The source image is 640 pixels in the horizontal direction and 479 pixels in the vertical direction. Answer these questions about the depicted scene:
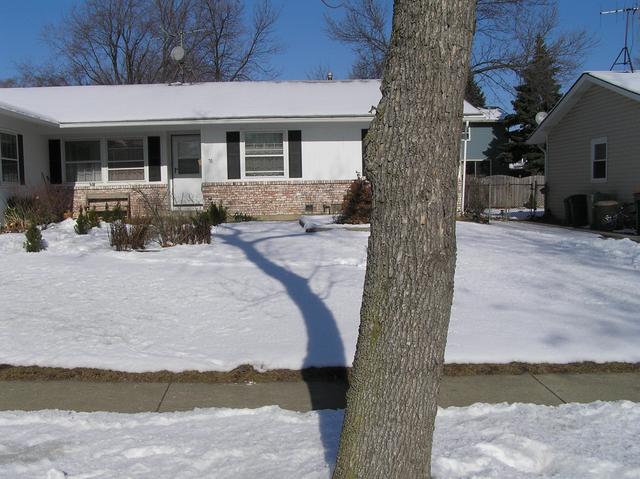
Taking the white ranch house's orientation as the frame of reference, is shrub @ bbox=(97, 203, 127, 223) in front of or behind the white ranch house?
in front

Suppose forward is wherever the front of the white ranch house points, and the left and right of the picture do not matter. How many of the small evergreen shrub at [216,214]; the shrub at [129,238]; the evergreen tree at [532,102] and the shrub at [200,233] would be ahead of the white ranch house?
3

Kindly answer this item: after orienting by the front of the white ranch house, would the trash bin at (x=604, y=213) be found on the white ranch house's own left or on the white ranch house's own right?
on the white ranch house's own left

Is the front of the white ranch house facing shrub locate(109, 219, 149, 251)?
yes

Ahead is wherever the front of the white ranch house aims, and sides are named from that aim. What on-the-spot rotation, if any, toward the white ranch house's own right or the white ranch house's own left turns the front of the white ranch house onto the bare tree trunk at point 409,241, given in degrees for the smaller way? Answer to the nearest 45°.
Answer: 0° — it already faces it

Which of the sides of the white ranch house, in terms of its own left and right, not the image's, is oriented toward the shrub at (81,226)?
front

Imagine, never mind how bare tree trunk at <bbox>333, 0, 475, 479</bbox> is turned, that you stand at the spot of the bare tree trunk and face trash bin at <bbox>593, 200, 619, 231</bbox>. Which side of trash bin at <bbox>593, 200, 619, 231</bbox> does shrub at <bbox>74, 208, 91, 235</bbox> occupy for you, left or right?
left

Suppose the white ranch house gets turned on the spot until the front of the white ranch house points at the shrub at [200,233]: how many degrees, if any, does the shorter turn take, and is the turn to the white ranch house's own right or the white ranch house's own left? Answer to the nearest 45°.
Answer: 0° — it already faces it

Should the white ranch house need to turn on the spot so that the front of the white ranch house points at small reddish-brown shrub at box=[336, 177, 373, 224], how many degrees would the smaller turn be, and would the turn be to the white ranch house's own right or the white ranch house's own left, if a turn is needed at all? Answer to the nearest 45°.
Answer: approximately 45° to the white ranch house's own left

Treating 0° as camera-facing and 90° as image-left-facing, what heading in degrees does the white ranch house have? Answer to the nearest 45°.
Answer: approximately 0°

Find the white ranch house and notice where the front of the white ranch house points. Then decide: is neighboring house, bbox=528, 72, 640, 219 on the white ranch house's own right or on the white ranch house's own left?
on the white ranch house's own left

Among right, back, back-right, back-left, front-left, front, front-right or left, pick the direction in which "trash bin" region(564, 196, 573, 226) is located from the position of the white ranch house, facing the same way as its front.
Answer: left

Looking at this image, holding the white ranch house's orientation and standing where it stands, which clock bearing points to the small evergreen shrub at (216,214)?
The small evergreen shrub is roughly at 12 o'clock from the white ranch house.
